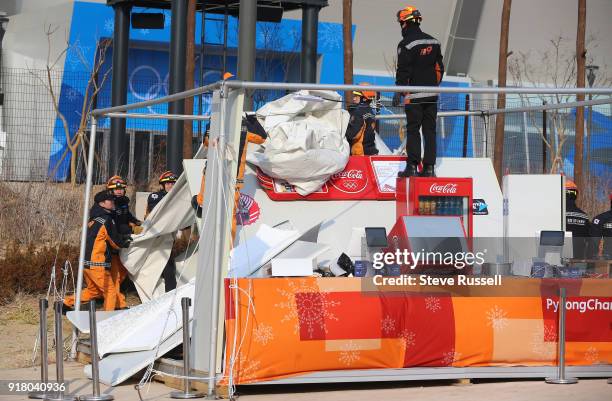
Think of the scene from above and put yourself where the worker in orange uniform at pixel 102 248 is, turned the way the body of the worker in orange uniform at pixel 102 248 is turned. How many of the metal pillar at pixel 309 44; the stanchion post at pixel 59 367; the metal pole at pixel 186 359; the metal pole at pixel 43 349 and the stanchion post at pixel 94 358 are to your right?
4

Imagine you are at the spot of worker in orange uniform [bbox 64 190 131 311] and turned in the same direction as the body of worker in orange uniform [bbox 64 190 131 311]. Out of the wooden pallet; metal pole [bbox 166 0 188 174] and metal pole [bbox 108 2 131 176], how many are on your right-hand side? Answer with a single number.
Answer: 1

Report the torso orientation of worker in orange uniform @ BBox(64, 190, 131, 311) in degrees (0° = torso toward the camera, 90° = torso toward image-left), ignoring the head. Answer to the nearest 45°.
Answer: approximately 270°

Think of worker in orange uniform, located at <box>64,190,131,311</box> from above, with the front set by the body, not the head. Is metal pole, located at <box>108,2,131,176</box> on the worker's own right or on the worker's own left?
on the worker's own left

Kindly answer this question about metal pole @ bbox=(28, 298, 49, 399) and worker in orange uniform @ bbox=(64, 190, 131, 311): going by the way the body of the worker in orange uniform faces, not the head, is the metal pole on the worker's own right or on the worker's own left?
on the worker's own right

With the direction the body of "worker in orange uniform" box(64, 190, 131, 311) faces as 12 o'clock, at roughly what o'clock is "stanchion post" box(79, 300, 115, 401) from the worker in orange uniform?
The stanchion post is roughly at 3 o'clock from the worker in orange uniform.

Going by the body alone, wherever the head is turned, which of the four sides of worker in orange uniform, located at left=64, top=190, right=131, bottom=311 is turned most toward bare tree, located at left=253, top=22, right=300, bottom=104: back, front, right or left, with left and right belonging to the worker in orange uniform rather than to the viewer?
left

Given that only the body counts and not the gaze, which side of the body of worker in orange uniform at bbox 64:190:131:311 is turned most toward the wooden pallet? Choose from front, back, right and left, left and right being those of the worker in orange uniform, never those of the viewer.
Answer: right

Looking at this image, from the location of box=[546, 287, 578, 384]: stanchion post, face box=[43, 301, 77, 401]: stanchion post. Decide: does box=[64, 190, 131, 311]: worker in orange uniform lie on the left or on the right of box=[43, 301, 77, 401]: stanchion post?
right

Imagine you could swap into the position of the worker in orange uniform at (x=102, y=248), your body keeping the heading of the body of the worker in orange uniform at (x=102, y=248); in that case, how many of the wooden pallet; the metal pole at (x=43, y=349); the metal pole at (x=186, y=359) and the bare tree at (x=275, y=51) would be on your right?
3

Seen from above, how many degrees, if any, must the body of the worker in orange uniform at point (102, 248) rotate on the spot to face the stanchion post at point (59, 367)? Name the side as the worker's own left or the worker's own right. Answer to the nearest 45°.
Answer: approximately 90° to the worker's own right

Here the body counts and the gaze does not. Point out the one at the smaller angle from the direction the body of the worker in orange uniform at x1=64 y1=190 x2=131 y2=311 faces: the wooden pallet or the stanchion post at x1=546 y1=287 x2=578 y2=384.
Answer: the stanchion post

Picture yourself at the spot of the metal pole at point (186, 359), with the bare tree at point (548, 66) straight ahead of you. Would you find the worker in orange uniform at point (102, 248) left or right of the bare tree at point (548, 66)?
left

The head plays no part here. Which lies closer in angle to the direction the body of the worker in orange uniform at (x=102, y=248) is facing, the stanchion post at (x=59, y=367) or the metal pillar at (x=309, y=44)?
the metal pillar

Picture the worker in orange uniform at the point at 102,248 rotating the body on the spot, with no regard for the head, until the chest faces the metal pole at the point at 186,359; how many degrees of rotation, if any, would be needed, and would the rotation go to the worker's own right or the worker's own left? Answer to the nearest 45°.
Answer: approximately 90° to the worker's own right
